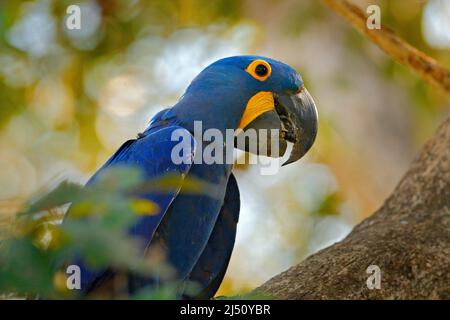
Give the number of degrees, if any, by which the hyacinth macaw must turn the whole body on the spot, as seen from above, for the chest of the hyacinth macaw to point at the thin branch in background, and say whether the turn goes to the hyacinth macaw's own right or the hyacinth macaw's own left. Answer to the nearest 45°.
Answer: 0° — it already faces it

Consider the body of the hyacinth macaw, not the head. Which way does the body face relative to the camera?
to the viewer's right
